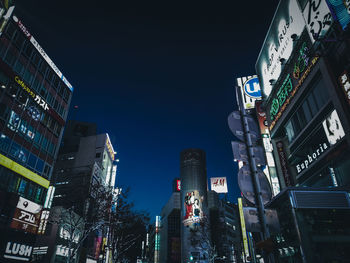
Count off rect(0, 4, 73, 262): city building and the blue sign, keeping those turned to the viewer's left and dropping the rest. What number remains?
0

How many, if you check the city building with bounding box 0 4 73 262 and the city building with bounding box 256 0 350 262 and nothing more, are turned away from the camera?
0

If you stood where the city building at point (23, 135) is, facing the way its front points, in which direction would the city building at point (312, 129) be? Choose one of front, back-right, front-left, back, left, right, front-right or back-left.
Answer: front

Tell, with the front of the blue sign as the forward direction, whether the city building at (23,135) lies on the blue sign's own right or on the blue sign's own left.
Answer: on the blue sign's own right

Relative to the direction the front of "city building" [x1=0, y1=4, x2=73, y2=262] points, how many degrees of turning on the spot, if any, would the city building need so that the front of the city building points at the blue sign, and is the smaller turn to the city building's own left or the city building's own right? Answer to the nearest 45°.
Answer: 0° — it already faces it

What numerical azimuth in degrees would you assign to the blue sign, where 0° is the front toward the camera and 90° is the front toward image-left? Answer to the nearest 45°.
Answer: approximately 0°

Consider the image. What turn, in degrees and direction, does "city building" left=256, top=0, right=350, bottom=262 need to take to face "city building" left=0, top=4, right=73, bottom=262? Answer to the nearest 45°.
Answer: approximately 45° to its right

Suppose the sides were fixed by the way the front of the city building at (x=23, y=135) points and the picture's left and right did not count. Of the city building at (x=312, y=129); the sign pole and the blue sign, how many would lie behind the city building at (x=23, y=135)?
0

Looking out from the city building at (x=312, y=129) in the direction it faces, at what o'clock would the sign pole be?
The sign pole is roughly at 11 o'clock from the city building.

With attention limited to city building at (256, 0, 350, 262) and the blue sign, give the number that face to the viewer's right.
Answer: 0

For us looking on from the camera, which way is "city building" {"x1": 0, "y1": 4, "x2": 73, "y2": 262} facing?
facing the viewer and to the right of the viewer
